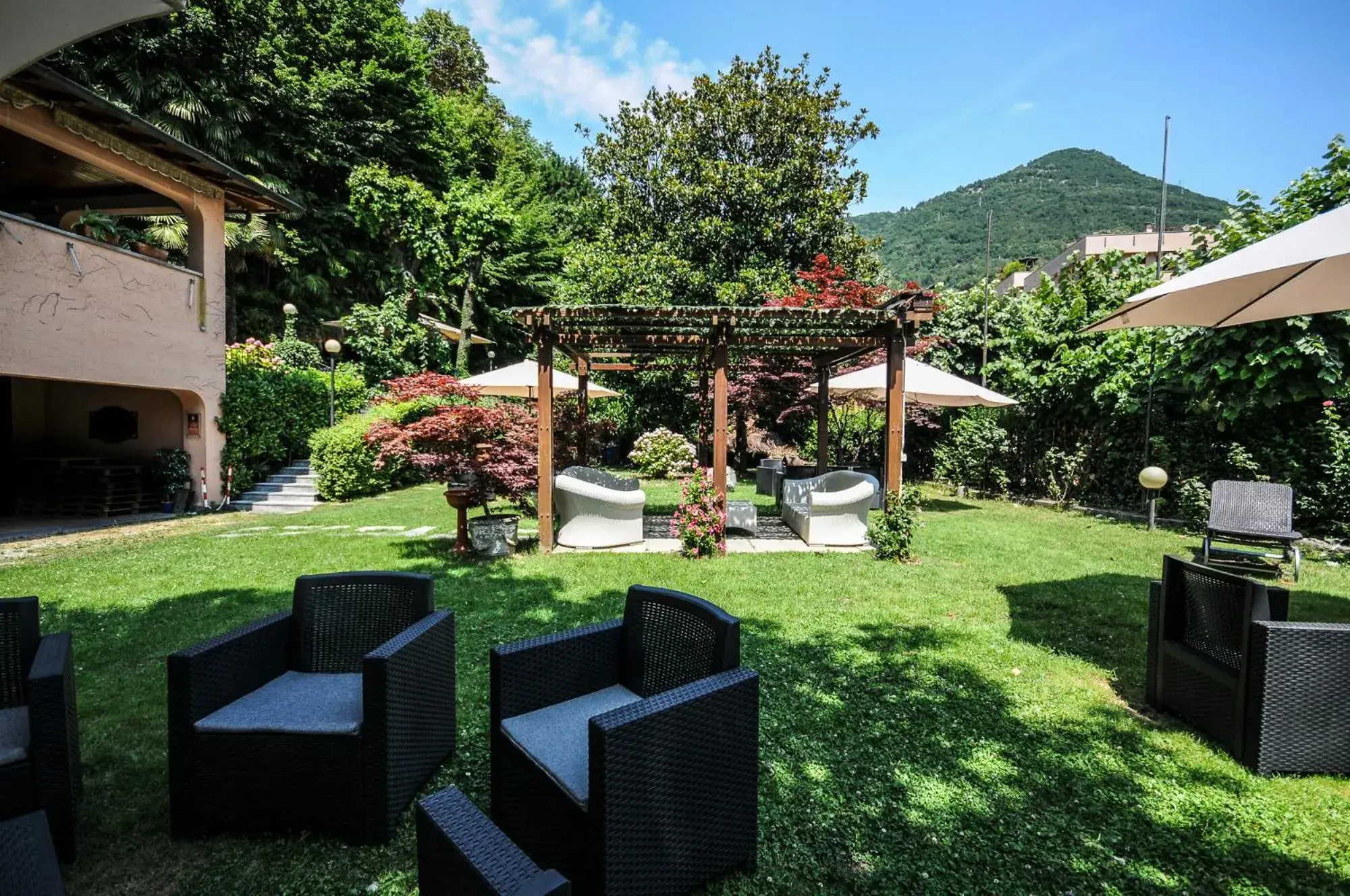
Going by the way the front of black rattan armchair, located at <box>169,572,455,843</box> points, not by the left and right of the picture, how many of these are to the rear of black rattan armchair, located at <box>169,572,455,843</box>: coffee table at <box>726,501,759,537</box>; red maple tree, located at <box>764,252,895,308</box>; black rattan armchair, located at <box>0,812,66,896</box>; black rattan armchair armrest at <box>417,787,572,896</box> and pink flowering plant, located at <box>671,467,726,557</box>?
3

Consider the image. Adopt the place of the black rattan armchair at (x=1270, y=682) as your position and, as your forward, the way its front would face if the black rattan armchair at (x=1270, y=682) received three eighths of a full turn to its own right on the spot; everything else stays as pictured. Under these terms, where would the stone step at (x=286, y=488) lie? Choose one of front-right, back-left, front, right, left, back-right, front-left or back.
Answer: right

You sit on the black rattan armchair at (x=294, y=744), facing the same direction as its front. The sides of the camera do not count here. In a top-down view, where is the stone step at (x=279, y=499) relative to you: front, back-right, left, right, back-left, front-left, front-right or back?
back-right

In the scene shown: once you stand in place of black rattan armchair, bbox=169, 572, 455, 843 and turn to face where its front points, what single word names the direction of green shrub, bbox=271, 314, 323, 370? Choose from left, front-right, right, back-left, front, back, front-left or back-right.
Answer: back-right

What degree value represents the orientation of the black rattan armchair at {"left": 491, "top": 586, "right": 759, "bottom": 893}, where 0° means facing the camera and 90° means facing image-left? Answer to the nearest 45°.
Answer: approximately 45°

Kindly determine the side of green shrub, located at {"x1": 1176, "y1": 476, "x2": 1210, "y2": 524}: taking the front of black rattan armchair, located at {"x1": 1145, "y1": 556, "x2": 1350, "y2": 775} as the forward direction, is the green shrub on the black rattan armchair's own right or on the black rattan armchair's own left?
on the black rattan armchair's own left

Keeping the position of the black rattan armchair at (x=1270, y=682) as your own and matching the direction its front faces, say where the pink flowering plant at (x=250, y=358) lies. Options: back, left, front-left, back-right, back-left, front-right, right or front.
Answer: back-left

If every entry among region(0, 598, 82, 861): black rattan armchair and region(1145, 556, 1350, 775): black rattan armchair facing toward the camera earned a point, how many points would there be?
1

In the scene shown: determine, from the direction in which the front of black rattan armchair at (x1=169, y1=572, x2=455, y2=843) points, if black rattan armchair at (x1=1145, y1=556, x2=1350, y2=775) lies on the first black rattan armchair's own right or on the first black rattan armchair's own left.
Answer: on the first black rattan armchair's own left

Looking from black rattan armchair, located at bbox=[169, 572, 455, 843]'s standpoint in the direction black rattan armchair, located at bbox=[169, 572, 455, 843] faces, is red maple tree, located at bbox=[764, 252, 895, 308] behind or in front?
behind

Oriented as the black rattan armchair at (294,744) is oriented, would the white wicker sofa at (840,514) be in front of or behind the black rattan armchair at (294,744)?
behind

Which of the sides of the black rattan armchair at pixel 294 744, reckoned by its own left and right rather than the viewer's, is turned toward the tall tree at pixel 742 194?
back

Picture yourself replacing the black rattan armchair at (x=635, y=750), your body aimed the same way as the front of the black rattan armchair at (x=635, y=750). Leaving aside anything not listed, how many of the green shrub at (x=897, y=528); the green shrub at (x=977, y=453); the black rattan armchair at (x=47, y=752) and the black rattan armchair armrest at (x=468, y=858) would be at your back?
2
